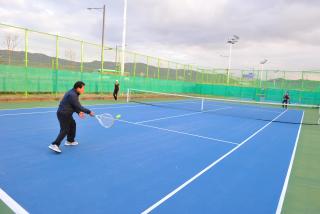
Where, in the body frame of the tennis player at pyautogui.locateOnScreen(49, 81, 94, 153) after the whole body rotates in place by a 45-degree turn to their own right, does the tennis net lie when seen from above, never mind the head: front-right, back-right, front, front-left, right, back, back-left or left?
left

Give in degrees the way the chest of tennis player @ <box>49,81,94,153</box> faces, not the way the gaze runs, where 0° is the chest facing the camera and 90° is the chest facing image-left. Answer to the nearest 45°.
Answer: approximately 270°
